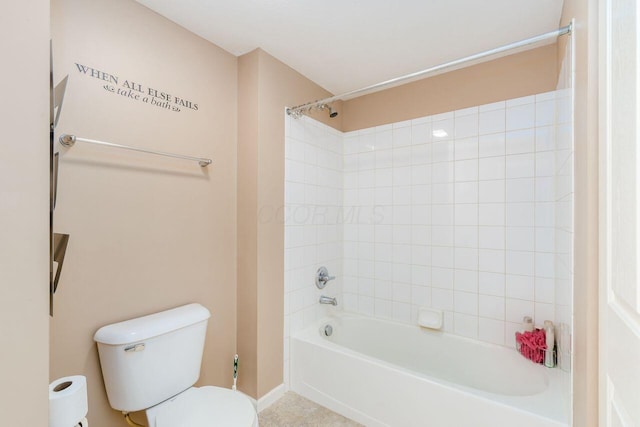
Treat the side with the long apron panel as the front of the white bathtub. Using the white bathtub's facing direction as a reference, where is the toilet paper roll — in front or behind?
in front

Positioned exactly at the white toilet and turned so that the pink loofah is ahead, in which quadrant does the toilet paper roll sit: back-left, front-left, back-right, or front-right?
back-right

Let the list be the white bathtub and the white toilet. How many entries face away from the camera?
0

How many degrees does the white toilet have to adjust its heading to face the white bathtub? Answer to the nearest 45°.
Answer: approximately 45° to its left

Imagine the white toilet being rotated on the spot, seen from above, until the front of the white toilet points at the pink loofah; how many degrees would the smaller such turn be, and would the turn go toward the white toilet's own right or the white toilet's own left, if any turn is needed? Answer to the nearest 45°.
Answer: approximately 45° to the white toilet's own left

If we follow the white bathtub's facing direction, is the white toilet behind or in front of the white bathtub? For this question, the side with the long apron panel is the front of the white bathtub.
in front
